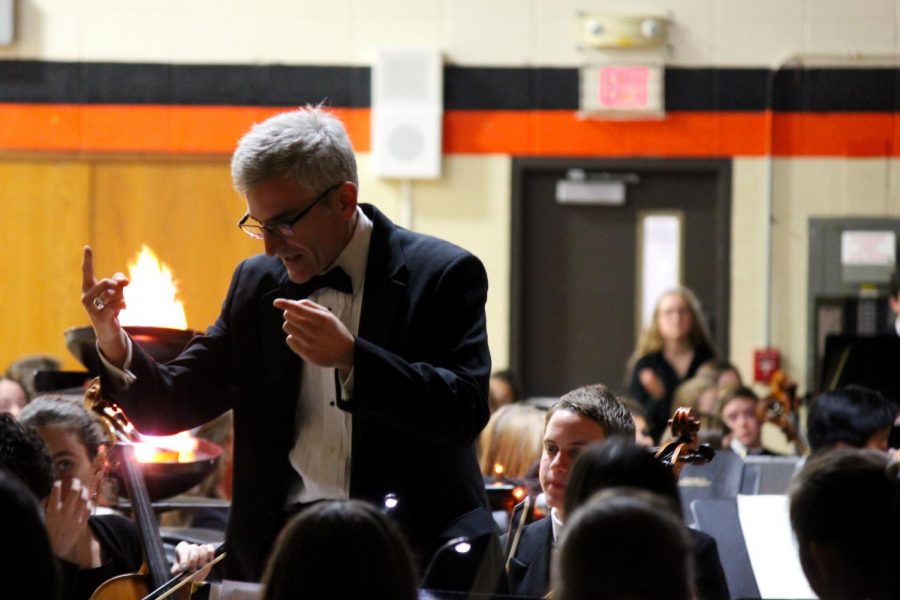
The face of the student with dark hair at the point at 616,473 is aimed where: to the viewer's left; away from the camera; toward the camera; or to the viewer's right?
away from the camera

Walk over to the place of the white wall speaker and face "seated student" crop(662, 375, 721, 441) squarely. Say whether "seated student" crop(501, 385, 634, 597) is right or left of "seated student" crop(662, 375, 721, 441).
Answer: right

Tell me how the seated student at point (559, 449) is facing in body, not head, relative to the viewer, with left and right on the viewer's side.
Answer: facing the viewer and to the left of the viewer

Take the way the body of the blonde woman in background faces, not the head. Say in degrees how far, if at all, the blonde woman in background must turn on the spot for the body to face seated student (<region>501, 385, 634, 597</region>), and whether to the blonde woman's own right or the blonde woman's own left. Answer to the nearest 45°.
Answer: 0° — they already face them

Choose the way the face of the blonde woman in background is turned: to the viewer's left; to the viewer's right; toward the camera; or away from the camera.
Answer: toward the camera

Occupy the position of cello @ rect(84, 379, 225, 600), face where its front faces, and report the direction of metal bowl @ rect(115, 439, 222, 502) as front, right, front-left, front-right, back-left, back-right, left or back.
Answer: back-left

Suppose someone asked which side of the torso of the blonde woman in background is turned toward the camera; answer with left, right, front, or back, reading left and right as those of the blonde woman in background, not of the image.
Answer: front

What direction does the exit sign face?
toward the camera

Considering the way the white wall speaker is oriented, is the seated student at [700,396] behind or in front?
in front

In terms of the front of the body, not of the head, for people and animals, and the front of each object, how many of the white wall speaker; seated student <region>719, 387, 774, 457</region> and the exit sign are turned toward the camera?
3

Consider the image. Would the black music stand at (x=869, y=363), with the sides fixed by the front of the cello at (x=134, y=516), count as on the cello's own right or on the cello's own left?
on the cello's own left

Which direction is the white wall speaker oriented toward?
toward the camera

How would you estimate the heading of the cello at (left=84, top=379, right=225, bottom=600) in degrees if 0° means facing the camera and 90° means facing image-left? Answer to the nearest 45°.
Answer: approximately 315°

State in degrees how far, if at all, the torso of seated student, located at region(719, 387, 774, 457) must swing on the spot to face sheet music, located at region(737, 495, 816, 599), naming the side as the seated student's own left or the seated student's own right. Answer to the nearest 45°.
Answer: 0° — they already face it

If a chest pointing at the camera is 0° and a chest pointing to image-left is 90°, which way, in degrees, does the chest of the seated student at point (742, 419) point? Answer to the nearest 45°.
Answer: approximately 0°
